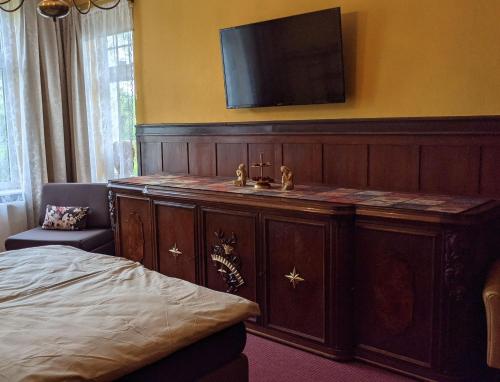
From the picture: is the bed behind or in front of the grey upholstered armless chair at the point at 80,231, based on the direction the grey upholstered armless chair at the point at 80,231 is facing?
in front

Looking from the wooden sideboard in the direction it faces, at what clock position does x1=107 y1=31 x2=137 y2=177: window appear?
The window is roughly at 3 o'clock from the wooden sideboard.

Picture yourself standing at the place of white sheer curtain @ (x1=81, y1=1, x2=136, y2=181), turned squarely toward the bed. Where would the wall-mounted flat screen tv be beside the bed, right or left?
left

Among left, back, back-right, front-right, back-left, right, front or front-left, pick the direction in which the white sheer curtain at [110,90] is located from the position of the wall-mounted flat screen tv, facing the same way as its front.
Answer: right

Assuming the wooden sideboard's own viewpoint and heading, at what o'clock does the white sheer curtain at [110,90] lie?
The white sheer curtain is roughly at 3 o'clock from the wooden sideboard.

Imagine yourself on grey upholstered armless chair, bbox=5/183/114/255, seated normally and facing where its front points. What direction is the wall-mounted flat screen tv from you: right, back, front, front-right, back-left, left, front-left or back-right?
left

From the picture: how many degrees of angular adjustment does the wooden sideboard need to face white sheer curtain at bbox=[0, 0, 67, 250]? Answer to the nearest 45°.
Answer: approximately 90° to its right

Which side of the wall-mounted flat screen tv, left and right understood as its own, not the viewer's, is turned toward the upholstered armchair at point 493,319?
left

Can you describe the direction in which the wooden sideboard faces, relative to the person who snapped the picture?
facing the viewer and to the left of the viewer

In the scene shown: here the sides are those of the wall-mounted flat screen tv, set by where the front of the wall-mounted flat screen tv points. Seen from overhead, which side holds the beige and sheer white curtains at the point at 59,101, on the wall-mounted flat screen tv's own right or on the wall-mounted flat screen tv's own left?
on the wall-mounted flat screen tv's own right

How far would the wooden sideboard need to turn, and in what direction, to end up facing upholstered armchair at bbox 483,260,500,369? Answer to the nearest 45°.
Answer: approximately 90° to its left

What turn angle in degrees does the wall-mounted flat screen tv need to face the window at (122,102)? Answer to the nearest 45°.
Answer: approximately 90° to its right

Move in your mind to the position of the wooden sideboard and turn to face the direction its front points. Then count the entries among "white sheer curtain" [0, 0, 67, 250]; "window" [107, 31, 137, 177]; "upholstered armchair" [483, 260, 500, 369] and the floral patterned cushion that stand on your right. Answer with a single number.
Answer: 3
